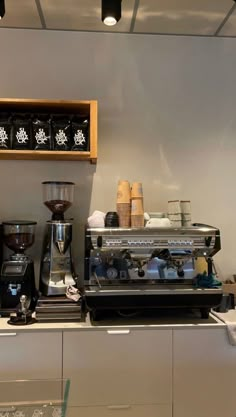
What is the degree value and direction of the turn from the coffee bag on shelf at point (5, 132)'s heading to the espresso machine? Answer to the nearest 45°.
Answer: approximately 45° to its left

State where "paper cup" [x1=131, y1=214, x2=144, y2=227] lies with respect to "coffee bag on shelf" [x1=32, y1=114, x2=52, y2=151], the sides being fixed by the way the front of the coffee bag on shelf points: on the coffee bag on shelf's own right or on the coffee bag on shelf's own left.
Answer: on the coffee bag on shelf's own left

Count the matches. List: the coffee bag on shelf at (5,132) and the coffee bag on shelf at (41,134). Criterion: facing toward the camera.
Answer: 2
